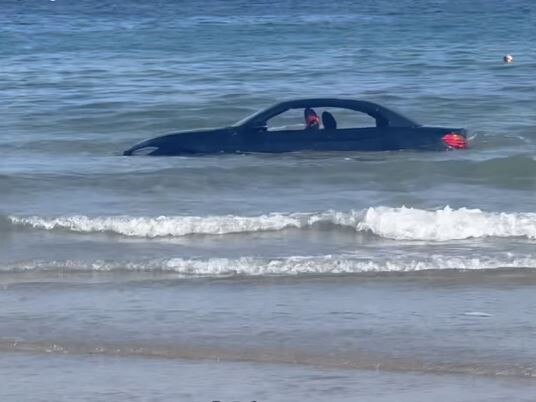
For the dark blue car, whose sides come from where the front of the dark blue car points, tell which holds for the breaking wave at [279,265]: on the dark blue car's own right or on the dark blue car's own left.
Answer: on the dark blue car's own left

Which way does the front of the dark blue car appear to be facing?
to the viewer's left

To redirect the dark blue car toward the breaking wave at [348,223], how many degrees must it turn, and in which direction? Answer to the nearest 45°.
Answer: approximately 90° to its left
